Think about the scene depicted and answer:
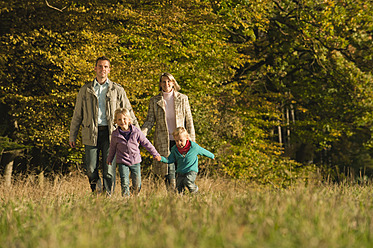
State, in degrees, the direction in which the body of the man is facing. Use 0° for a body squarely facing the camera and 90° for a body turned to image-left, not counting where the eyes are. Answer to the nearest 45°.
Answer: approximately 0°

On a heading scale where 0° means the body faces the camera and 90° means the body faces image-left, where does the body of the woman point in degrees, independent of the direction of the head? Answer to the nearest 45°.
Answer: approximately 0°

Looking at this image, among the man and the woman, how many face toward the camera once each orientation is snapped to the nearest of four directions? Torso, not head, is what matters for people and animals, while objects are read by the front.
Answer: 2

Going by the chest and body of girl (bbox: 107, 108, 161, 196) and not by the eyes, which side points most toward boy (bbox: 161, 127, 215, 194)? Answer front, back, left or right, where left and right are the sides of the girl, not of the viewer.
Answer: left

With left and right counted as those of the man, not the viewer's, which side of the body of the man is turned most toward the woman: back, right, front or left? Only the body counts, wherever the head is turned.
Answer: left

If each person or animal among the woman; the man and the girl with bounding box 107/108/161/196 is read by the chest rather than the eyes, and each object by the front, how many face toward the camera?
3

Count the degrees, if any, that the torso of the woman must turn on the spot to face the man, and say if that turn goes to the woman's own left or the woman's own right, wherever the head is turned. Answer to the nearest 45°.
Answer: approximately 90° to the woman's own right
